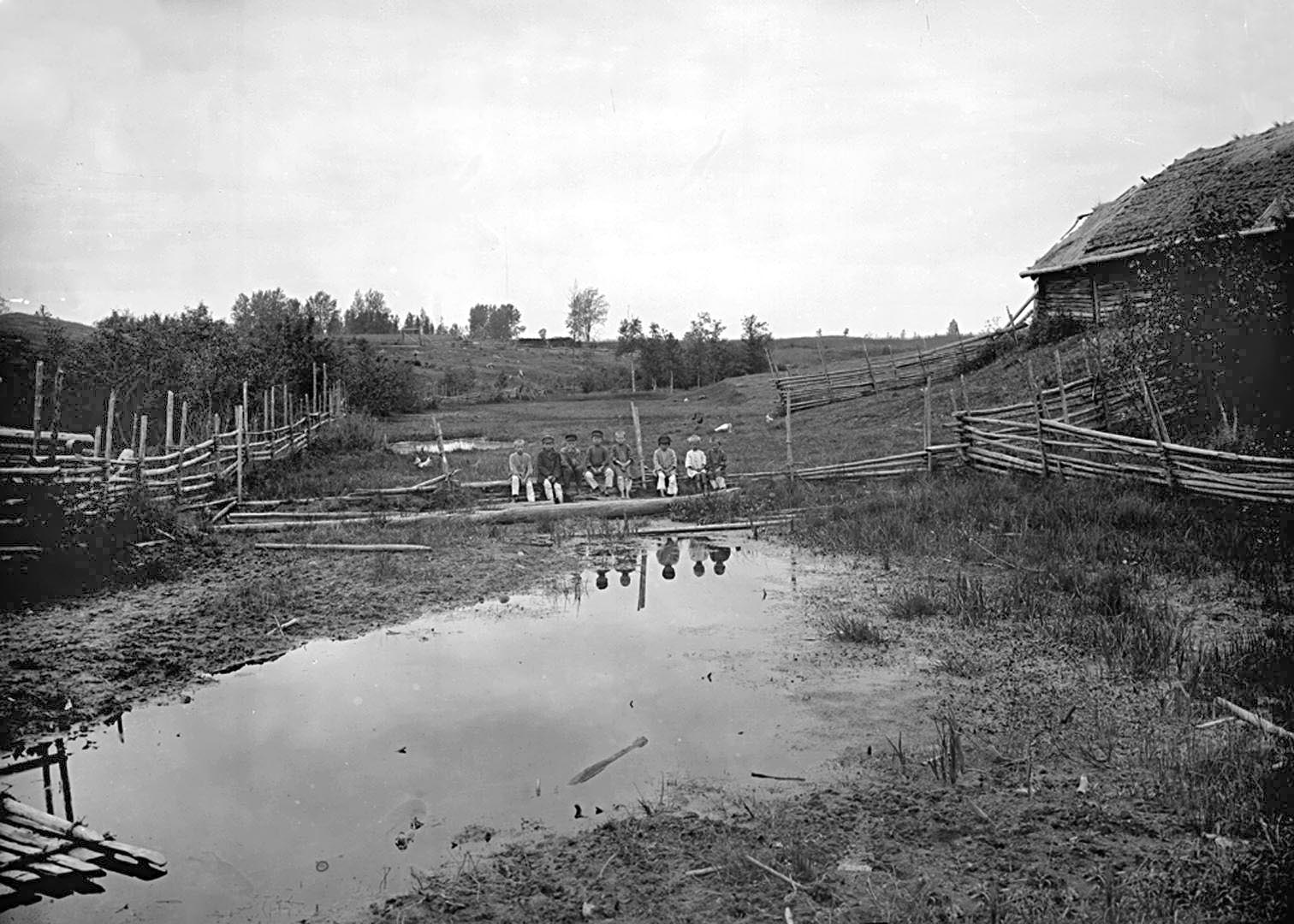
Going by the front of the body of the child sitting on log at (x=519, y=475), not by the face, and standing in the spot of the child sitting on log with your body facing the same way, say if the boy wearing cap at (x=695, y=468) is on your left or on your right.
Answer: on your left

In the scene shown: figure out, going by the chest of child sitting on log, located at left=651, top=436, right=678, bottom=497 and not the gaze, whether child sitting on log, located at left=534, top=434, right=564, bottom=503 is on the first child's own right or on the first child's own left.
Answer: on the first child's own right

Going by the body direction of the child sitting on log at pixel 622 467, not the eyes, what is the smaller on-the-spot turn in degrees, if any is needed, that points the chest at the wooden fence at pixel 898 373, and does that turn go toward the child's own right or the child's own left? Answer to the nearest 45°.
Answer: approximately 135° to the child's own left

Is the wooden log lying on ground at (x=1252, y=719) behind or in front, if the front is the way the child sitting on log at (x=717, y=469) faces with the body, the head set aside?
in front

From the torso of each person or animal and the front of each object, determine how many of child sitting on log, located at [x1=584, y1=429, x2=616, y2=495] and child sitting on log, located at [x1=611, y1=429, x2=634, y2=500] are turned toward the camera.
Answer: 2

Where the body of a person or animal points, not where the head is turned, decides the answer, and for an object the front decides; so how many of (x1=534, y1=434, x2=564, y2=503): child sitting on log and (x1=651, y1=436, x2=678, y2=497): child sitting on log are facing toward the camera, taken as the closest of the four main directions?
2

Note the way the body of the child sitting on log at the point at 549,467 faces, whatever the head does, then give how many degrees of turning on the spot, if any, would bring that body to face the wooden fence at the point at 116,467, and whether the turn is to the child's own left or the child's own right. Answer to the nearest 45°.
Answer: approximately 45° to the child's own right

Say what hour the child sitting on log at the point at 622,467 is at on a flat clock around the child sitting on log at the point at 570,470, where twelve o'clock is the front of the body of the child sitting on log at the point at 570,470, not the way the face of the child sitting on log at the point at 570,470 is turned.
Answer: the child sitting on log at the point at 622,467 is roughly at 10 o'clock from the child sitting on log at the point at 570,470.

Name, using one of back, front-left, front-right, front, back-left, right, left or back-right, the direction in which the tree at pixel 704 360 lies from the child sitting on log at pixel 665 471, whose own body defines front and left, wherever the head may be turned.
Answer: back

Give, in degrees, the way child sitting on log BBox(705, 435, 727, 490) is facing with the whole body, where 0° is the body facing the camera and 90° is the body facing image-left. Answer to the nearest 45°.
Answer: approximately 0°
